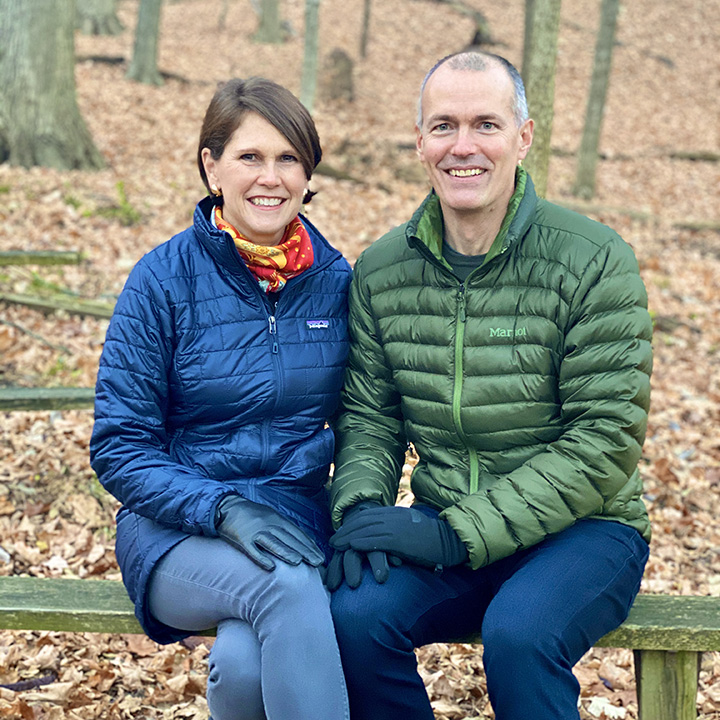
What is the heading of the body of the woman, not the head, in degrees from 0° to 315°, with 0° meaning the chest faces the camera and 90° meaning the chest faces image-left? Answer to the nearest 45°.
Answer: approximately 315°
